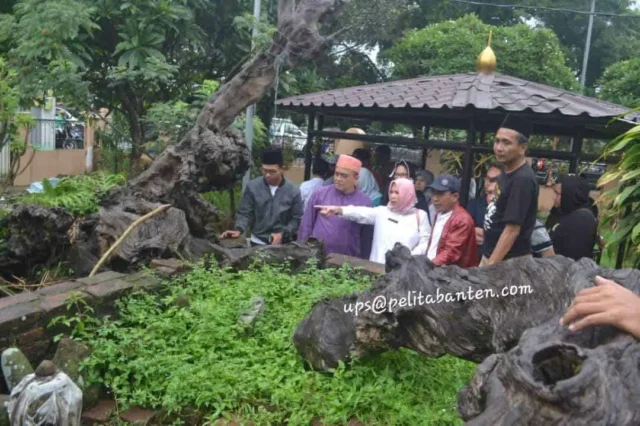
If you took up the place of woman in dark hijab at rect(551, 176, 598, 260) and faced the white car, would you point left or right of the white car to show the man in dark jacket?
left

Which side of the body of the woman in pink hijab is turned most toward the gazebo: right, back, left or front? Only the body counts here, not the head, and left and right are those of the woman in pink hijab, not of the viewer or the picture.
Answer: back

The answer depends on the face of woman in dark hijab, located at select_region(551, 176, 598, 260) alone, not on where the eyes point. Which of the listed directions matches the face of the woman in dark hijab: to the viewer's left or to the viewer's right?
to the viewer's left

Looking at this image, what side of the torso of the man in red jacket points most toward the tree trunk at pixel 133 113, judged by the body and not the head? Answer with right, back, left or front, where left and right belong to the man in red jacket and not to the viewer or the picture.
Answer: right

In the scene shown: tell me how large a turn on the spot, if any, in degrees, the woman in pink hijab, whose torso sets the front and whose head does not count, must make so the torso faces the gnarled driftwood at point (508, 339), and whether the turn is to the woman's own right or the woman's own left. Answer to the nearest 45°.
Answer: approximately 45° to the woman's own left

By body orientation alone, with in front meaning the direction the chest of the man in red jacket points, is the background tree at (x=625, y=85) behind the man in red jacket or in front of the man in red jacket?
behind

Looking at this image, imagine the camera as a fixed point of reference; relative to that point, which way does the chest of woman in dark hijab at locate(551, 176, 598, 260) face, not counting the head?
to the viewer's left

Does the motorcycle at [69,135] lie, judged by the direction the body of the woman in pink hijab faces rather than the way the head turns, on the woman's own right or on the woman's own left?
on the woman's own right
